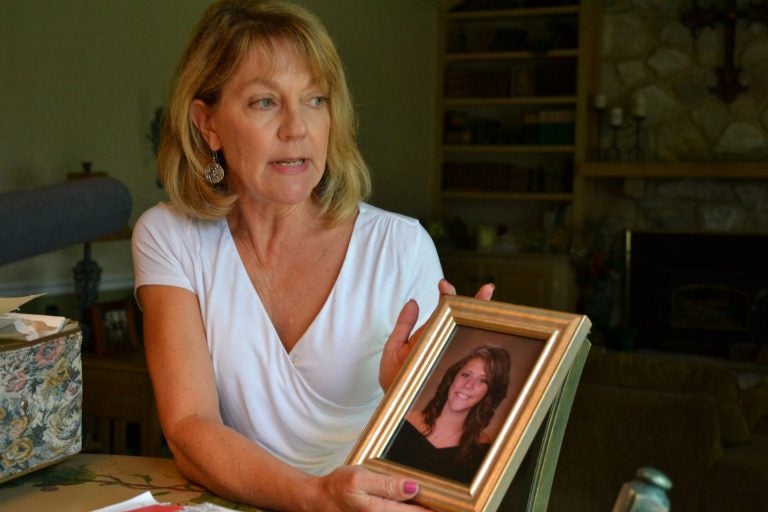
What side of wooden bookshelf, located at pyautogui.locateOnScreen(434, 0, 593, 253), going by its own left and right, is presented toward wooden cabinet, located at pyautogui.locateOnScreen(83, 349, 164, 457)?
front

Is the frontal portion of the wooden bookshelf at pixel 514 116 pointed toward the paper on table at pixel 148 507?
yes

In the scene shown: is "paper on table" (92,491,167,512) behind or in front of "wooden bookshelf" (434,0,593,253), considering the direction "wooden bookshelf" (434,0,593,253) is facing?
in front

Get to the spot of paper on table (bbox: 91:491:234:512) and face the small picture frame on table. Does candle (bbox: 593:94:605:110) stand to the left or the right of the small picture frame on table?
right

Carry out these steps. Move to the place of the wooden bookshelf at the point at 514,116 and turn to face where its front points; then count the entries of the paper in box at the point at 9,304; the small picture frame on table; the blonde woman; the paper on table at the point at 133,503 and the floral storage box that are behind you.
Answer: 0

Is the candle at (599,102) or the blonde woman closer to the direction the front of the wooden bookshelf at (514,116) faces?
the blonde woman

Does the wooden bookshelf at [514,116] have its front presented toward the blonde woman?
yes

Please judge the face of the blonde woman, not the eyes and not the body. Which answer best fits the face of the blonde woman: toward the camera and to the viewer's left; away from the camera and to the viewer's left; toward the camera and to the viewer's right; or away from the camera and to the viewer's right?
toward the camera and to the viewer's right

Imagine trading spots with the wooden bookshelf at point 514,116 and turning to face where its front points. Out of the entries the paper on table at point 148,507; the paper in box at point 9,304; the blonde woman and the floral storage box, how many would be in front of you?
4

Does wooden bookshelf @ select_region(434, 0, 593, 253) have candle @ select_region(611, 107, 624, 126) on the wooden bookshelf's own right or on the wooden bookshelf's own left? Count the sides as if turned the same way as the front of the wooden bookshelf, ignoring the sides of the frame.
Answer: on the wooden bookshelf's own left

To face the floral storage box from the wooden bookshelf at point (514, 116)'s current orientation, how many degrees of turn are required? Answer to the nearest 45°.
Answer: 0° — it already faces it

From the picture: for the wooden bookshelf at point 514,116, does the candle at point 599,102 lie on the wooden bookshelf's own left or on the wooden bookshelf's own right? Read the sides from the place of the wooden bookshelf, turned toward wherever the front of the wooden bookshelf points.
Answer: on the wooden bookshelf's own left

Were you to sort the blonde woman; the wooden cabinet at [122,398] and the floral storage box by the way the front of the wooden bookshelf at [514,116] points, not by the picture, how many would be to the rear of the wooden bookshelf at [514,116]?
0

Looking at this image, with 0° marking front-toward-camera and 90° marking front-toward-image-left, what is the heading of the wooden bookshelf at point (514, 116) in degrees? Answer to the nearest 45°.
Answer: approximately 0°
